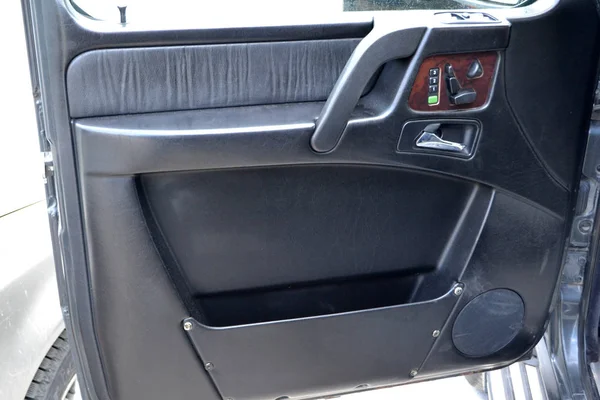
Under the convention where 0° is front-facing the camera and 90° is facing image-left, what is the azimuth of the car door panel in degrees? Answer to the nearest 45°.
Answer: approximately 0°
